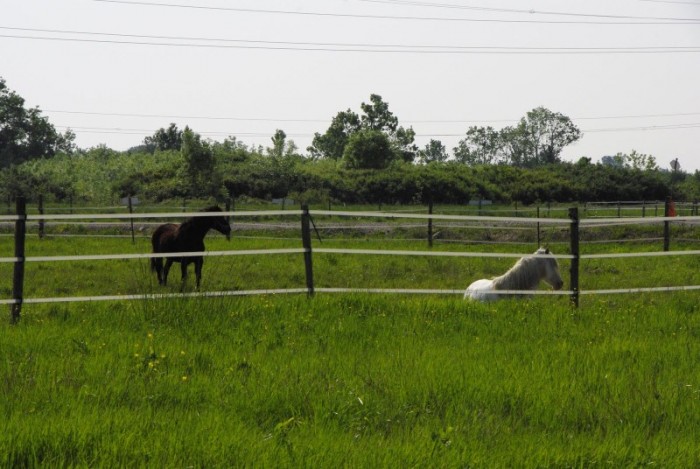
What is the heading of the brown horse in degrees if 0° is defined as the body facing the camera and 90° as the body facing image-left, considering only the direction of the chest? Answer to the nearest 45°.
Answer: approximately 270°

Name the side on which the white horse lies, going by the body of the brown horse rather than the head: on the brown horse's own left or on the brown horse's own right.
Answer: on the brown horse's own right
